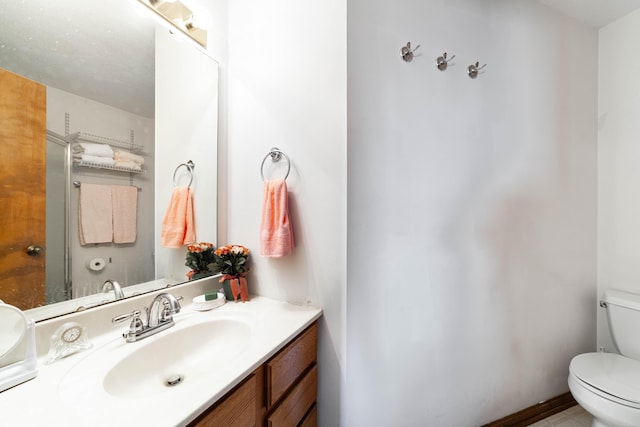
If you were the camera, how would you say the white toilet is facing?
facing the viewer and to the left of the viewer

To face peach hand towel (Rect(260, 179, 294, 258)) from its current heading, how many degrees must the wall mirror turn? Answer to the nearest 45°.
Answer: approximately 45° to its left

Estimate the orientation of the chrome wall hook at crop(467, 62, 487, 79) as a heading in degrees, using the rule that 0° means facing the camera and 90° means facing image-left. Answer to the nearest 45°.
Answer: approximately 315°

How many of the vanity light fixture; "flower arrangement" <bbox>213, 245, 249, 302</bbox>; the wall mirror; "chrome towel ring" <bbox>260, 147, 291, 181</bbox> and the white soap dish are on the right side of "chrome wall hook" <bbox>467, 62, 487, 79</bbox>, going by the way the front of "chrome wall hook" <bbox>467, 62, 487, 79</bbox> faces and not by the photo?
5

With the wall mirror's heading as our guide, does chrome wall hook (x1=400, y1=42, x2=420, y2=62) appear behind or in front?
in front

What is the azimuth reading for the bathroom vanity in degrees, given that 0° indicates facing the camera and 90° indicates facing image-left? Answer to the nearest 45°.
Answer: approximately 315°

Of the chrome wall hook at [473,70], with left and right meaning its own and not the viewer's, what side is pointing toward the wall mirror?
right

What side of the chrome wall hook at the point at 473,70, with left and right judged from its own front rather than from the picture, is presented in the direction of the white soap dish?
right
